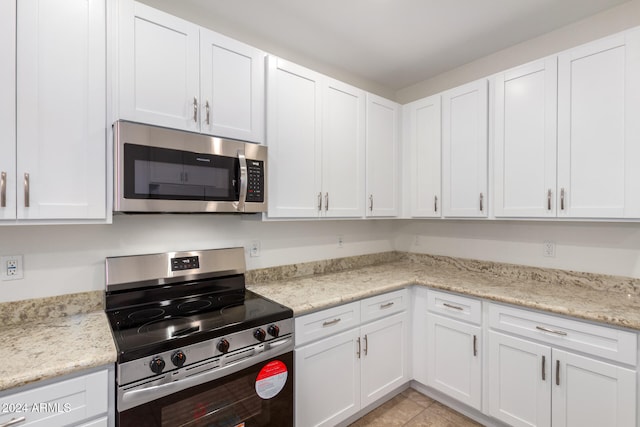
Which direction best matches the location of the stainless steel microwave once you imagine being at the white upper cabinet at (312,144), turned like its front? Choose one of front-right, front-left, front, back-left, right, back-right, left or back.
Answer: right

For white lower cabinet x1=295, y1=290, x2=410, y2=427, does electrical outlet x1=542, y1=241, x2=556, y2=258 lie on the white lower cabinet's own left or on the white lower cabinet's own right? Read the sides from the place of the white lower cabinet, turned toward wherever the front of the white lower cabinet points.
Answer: on the white lower cabinet's own left

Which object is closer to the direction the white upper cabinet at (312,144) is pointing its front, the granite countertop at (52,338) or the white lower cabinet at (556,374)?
the white lower cabinet

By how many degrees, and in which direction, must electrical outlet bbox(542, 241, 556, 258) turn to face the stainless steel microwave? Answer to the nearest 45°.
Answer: approximately 45° to its right

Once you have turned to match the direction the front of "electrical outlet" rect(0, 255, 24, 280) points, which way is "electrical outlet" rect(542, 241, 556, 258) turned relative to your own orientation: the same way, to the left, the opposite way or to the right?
to the right

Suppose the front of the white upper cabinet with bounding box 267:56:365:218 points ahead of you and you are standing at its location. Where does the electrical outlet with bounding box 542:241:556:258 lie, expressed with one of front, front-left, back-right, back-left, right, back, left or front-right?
front-left

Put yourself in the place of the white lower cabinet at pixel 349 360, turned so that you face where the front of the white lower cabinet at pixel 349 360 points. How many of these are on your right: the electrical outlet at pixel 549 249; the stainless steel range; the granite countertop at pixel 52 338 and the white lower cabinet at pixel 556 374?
2

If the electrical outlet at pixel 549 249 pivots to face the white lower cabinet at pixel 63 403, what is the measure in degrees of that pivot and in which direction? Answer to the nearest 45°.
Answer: approximately 45° to its right

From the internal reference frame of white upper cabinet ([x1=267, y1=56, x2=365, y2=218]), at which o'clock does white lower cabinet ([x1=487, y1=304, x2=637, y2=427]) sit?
The white lower cabinet is roughly at 11 o'clock from the white upper cabinet.

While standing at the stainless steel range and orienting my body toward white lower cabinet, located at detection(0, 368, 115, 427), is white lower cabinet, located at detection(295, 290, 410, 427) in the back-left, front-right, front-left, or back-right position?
back-left

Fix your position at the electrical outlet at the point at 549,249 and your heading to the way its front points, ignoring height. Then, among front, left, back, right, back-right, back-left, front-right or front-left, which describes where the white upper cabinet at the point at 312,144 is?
front-right
